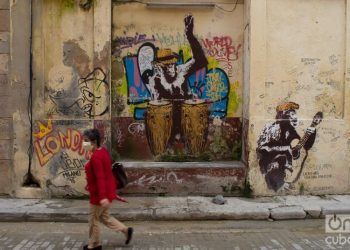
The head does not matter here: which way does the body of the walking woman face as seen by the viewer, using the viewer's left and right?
facing to the left of the viewer
